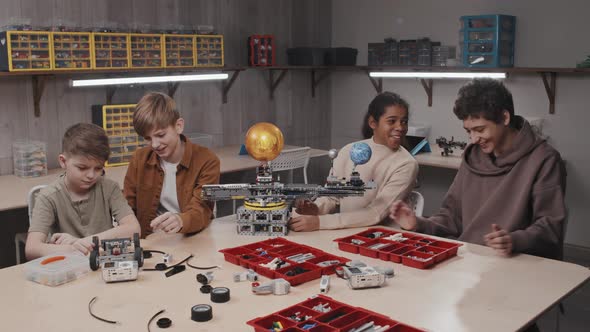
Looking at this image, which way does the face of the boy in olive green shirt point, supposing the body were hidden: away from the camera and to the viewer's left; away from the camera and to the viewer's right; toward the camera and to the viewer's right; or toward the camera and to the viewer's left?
toward the camera and to the viewer's right

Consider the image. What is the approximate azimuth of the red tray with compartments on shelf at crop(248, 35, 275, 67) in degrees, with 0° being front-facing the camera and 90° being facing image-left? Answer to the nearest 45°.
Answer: approximately 0°

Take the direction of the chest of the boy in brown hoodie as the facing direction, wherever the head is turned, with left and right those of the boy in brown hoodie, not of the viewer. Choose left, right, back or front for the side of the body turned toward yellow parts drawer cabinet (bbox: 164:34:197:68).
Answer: right

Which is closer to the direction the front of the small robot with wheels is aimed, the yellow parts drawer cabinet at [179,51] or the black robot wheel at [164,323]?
the black robot wheel

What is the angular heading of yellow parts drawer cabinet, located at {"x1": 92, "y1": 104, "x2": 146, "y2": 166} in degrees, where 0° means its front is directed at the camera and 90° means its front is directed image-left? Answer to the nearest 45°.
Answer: approximately 315°

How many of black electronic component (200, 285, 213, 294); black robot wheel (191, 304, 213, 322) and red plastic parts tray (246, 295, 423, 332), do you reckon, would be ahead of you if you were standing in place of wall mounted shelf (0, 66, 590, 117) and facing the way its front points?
3

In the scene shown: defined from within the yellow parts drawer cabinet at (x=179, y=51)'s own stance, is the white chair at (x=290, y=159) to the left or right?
on its left

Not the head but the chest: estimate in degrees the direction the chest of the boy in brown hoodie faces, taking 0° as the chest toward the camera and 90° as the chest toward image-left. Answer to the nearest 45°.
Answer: approximately 45°

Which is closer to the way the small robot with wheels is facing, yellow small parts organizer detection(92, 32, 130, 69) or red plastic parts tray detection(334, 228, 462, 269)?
the red plastic parts tray

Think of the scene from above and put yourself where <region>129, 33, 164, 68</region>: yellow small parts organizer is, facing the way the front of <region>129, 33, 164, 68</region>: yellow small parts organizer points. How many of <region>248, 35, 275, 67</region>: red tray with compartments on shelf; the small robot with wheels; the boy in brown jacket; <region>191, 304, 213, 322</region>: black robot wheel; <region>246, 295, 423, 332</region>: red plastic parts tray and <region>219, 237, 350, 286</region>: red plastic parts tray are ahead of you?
5
